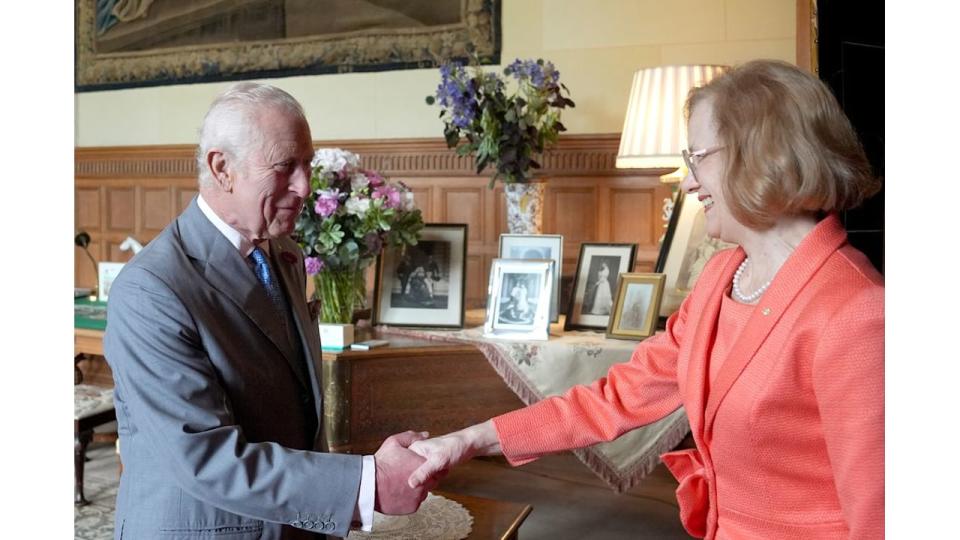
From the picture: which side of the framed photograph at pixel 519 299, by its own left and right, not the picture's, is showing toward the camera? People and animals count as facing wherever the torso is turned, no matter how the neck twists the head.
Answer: front

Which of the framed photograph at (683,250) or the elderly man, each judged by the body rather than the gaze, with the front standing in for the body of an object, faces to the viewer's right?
the elderly man

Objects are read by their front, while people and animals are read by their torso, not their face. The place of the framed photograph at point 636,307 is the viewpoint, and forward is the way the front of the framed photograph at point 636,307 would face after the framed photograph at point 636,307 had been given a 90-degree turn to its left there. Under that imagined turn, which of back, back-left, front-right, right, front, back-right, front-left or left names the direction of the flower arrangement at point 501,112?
back

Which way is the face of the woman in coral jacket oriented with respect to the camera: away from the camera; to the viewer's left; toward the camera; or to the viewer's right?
to the viewer's left

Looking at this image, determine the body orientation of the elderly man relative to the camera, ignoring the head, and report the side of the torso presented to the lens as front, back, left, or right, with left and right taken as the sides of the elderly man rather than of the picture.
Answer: right

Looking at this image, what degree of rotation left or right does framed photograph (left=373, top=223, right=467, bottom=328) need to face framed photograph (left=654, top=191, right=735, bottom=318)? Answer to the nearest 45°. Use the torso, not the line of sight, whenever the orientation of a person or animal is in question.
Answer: approximately 90° to its left

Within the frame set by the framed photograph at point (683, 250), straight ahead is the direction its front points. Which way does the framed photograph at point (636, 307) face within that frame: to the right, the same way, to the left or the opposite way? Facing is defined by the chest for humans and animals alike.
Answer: the same way

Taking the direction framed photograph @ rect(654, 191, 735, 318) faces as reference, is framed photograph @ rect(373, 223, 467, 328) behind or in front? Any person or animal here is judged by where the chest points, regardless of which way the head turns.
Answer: in front

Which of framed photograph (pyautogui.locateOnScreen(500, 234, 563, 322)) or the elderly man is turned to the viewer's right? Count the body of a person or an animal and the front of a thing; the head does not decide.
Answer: the elderly man

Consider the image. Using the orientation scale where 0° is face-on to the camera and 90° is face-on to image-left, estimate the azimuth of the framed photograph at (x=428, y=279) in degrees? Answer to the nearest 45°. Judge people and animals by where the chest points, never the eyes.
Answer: approximately 0°

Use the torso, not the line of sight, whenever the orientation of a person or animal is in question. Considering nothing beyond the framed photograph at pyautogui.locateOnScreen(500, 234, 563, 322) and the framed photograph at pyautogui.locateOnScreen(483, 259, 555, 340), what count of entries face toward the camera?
2

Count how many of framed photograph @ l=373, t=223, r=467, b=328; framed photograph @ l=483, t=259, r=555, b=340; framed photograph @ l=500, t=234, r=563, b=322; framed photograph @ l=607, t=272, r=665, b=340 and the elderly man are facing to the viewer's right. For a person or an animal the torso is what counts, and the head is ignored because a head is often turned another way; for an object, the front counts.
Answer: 1

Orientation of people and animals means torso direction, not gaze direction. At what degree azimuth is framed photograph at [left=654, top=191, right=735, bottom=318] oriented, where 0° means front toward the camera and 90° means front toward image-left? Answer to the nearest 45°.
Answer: approximately 45°
